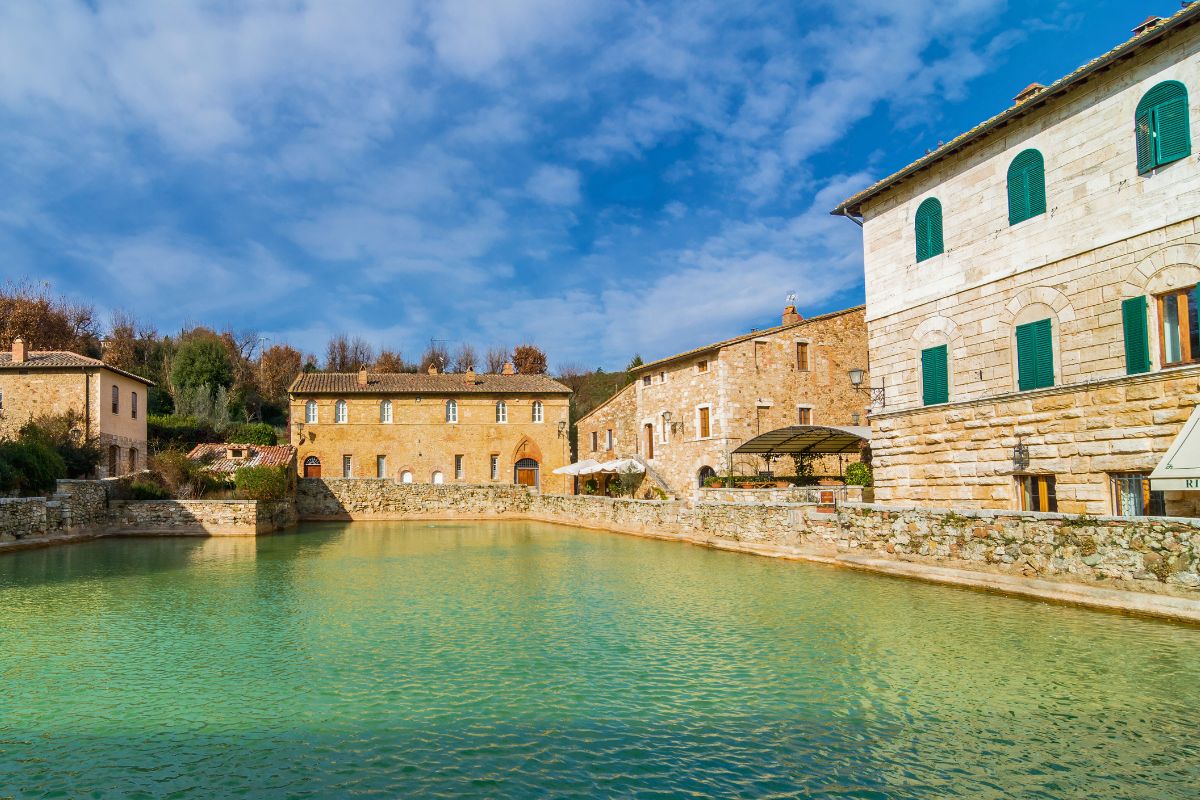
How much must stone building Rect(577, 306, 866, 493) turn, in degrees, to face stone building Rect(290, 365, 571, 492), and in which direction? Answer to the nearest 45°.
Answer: approximately 90° to its right

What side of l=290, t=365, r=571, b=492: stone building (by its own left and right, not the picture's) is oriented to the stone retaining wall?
front

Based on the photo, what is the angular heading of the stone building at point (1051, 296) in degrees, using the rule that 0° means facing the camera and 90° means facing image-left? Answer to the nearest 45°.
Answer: approximately 45°

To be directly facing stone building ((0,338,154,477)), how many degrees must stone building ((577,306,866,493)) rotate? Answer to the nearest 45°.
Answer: approximately 45° to its right

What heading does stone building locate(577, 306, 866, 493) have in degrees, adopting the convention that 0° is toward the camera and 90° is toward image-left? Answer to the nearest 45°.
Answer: approximately 45°

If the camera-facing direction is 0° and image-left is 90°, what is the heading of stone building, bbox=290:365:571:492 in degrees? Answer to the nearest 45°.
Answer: approximately 0°

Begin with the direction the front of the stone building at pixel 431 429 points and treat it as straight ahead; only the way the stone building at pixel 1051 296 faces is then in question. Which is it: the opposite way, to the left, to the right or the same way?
to the right

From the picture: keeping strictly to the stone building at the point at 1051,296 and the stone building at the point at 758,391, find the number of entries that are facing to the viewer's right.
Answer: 0

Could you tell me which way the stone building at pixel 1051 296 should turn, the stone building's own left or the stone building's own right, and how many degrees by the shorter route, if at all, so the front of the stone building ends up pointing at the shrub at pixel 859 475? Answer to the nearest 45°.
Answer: approximately 90° to the stone building's own right

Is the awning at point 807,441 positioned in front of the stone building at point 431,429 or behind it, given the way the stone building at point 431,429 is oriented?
in front
